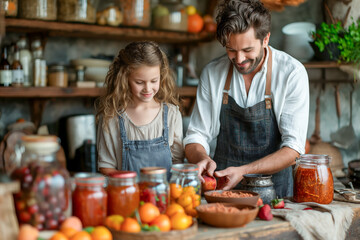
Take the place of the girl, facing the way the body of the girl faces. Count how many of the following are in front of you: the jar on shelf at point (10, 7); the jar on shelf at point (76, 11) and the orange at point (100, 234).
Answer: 1

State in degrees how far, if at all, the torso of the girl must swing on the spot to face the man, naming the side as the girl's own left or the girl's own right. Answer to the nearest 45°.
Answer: approximately 90° to the girl's own left

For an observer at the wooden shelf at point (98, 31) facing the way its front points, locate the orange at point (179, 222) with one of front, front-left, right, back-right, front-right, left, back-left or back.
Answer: front

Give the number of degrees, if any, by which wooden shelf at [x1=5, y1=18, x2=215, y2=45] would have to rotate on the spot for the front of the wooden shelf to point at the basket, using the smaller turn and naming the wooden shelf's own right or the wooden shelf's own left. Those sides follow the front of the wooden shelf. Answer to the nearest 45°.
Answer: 0° — it already faces it

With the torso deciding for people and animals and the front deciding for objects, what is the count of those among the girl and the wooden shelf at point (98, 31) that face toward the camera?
2

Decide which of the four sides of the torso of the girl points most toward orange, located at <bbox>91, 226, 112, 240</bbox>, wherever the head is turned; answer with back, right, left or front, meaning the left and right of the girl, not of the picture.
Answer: front

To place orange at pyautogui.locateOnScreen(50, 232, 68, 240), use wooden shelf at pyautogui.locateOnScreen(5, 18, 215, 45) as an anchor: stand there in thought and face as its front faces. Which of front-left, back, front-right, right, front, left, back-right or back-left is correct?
front

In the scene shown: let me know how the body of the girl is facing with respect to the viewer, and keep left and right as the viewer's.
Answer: facing the viewer

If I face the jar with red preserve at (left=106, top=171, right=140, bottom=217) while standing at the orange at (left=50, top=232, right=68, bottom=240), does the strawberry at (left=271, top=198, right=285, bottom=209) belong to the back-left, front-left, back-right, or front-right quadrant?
front-right

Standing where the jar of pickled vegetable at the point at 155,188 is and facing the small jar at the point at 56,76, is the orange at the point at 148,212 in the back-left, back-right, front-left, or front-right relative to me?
back-left

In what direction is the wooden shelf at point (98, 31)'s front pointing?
toward the camera

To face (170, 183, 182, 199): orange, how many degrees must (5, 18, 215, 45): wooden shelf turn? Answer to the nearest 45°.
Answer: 0° — it already faces it

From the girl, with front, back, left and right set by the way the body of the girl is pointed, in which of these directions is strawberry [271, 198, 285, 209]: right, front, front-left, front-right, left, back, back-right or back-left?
front-left

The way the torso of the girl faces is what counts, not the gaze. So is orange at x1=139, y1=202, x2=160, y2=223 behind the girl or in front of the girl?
in front

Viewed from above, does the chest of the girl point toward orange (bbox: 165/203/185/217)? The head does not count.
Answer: yes

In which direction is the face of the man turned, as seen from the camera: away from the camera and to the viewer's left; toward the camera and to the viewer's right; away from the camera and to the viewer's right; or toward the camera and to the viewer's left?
toward the camera and to the viewer's left

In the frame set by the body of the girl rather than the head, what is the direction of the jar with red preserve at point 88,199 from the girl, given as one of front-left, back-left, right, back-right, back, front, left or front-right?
front
